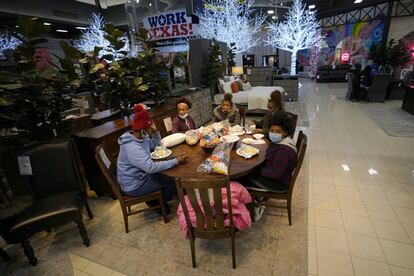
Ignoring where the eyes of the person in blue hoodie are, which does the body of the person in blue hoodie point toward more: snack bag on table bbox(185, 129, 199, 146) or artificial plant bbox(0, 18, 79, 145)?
the snack bag on table

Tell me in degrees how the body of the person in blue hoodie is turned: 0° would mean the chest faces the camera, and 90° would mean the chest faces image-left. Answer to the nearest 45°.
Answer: approximately 270°

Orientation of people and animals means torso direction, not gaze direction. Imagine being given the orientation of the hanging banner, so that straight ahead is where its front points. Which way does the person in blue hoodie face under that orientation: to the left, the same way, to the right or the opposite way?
to the left

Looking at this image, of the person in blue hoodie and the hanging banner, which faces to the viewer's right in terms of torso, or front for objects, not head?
the person in blue hoodie

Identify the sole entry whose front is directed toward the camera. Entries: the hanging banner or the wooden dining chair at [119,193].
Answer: the hanging banner

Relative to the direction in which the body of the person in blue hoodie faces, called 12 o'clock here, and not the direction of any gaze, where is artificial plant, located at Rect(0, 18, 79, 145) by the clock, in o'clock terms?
The artificial plant is roughly at 7 o'clock from the person in blue hoodie.

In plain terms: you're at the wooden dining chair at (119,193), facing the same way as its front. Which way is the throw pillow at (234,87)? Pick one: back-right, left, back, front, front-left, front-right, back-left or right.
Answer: front-left

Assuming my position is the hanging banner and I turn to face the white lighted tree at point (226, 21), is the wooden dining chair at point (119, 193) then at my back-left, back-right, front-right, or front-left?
back-right

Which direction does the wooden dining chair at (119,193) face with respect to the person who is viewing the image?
facing to the right of the viewer

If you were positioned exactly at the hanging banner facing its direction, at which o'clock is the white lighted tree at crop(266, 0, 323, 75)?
The white lighted tree is roughly at 8 o'clock from the hanging banner.

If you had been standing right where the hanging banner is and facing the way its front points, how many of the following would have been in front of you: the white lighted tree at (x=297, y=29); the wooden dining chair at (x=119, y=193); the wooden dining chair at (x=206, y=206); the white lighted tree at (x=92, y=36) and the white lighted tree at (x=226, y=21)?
2

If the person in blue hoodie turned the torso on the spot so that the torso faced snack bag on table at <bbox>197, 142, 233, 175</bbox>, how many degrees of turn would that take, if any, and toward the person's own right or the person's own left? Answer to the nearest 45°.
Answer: approximately 45° to the person's own right

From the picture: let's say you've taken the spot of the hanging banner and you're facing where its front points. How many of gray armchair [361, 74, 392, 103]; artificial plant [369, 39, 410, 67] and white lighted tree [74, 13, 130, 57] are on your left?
2

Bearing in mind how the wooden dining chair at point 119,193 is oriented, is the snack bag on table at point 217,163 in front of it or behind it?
in front

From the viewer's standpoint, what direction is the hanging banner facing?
toward the camera

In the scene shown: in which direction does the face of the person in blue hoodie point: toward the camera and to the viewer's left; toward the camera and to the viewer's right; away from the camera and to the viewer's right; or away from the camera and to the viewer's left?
away from the camera and to the viewer's right

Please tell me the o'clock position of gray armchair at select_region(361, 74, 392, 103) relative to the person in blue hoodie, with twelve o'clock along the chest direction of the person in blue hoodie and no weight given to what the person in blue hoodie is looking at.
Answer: The gray armchair is roughly at 11 o'clock from the person in blue hoodie.

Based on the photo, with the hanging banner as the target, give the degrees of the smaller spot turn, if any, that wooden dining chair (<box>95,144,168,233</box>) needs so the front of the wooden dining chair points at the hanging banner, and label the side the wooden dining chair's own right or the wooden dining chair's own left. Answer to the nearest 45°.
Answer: approximately 45° to the wooden dining chair's own left
